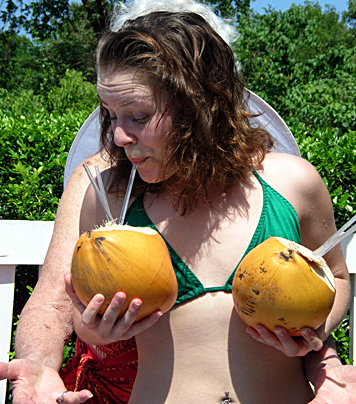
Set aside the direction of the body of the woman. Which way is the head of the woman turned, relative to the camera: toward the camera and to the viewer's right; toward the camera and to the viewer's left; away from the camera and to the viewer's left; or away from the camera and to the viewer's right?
toward the camera and to the viewer's left

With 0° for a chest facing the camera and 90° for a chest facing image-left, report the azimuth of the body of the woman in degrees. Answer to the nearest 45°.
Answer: approximately 0°
